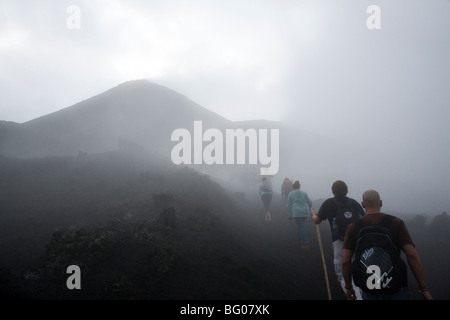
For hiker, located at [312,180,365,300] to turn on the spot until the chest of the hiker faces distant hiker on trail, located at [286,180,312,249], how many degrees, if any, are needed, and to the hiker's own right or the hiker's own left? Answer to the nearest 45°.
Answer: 0° — they already face them

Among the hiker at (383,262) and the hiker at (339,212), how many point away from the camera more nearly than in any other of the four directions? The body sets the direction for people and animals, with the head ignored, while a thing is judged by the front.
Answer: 2

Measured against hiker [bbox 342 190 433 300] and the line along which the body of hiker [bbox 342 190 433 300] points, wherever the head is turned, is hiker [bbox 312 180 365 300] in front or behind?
in front

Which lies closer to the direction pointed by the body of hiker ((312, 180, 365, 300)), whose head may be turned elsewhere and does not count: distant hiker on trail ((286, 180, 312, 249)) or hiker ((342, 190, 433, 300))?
the distant hiker on trail

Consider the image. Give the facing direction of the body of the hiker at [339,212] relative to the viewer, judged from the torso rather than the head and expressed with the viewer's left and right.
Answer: facing away from the viewer

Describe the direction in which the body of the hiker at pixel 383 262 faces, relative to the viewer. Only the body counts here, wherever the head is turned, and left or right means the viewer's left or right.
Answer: facing away from the viewer
